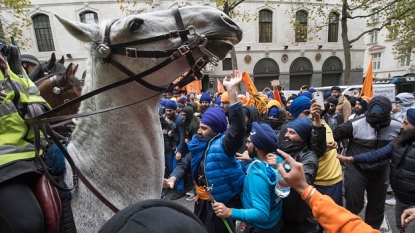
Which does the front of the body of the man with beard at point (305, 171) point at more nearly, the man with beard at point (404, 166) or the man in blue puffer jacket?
the man in blue puffer jacket

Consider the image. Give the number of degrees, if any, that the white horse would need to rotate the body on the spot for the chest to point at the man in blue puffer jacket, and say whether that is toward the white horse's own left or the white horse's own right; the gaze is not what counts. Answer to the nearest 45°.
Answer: approximately 45° to the white horse's own left

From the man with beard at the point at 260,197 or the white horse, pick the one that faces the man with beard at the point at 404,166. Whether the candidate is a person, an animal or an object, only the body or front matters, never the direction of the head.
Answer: the white horse

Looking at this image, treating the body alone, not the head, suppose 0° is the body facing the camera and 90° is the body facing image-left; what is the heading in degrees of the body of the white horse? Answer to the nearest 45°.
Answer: approximately 270°

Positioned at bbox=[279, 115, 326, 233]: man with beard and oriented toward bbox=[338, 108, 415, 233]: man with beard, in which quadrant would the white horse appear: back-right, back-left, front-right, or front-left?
back-right

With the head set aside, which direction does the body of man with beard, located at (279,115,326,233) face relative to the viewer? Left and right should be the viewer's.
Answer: facing to the left of the viewer

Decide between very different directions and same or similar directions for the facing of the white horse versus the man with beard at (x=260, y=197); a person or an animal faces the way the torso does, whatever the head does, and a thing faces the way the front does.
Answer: very different directions

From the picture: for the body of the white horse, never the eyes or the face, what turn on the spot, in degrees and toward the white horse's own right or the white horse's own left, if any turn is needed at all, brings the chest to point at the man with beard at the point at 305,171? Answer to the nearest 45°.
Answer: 0° — it already faces them

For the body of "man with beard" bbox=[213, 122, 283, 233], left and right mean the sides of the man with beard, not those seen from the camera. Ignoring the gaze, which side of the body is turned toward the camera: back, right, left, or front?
left
